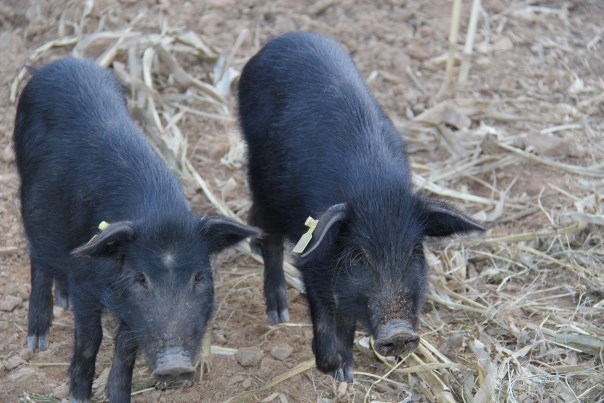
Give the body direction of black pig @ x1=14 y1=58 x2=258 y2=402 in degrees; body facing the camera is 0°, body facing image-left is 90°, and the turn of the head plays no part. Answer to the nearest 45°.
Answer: approximately 315°

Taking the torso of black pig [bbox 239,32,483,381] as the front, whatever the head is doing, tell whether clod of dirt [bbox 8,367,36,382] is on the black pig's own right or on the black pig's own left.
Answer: on the black pig's own right

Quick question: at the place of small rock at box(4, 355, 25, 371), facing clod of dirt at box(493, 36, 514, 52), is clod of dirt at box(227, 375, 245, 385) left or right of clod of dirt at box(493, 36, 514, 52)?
right

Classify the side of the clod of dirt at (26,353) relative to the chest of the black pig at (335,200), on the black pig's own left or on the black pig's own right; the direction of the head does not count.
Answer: on the black pig's own right

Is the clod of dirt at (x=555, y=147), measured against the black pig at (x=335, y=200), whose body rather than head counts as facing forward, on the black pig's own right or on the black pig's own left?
on the black pig's own left

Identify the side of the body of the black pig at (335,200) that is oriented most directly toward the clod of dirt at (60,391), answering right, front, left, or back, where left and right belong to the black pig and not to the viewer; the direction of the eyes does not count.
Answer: right

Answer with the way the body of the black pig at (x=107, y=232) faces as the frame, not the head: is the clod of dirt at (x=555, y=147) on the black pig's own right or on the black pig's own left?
on the black pig's own left

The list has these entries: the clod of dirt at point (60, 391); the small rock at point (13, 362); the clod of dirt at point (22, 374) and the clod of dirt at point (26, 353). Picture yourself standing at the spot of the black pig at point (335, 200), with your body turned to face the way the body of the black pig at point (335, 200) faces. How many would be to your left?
0

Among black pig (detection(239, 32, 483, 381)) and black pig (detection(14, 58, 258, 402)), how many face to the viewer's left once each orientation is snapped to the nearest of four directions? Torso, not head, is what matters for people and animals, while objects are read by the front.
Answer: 0

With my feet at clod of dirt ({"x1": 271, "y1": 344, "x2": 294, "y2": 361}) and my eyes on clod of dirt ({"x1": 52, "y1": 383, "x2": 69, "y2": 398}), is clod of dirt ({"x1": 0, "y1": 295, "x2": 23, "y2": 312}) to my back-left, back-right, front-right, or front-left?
front-right

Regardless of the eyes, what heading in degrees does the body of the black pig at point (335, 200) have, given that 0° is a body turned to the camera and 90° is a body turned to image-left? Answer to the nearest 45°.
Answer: approximately 315°
